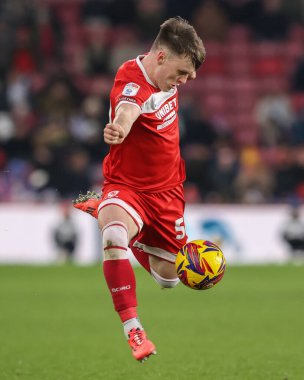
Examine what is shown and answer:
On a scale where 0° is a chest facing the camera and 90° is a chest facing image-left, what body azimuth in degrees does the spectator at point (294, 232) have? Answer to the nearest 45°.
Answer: approximately 0°

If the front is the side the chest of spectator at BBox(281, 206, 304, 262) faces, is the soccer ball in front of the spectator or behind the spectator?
in front
